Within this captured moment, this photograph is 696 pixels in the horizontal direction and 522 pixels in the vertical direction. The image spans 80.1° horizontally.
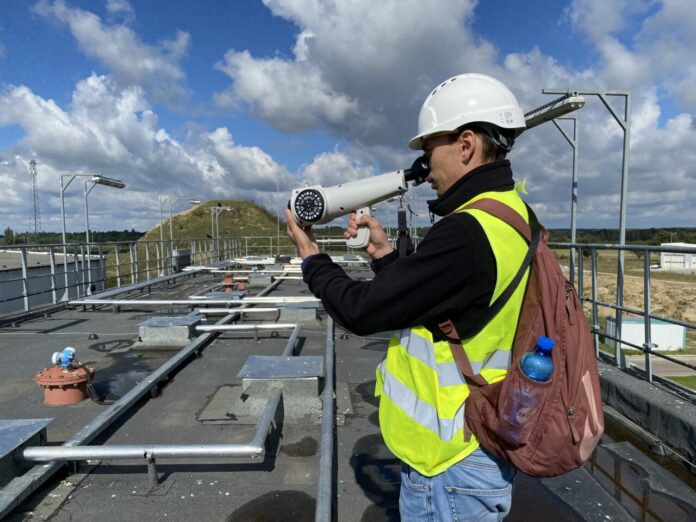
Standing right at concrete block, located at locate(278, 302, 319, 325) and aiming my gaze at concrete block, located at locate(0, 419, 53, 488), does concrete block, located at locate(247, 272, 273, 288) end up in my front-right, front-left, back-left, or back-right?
back-right

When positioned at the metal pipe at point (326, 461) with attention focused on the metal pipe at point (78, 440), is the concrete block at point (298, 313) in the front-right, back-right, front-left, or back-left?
front-right

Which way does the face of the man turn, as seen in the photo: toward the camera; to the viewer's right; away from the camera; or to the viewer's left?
to the viewer's left

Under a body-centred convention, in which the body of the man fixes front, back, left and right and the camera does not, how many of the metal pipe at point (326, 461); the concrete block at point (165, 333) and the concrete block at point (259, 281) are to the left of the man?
0

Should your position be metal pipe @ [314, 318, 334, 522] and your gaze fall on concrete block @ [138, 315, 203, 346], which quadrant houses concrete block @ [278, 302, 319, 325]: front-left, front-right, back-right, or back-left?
front-right

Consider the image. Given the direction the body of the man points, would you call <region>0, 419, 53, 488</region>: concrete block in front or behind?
in front

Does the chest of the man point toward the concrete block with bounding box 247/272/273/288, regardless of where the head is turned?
no

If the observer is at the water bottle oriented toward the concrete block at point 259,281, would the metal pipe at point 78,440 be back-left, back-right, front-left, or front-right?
front-left

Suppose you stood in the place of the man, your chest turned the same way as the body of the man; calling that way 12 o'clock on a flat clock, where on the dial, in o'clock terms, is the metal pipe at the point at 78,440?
The metal pipe is roughly at 1 o'clock from the man.

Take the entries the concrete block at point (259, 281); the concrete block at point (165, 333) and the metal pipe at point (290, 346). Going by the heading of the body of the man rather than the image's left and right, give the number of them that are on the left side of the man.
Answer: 0

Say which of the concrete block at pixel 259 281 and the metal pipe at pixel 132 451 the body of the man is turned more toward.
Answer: the metal pipe

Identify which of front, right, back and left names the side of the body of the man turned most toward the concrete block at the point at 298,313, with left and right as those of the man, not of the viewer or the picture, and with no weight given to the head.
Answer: right

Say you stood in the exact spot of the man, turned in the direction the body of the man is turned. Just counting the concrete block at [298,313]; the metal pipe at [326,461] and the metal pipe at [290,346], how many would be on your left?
0

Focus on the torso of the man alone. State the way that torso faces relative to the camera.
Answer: to the viewer's left

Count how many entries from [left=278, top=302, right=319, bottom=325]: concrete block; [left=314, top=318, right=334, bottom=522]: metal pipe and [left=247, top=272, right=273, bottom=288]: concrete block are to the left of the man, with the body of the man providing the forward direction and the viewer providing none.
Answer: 0

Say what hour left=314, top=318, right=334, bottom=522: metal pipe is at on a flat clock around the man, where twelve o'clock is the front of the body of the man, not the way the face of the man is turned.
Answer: The metal pipe is roughly at 2 o'clock from the man.

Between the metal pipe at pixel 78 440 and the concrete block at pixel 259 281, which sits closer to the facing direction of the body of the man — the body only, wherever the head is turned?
the metal pipe
